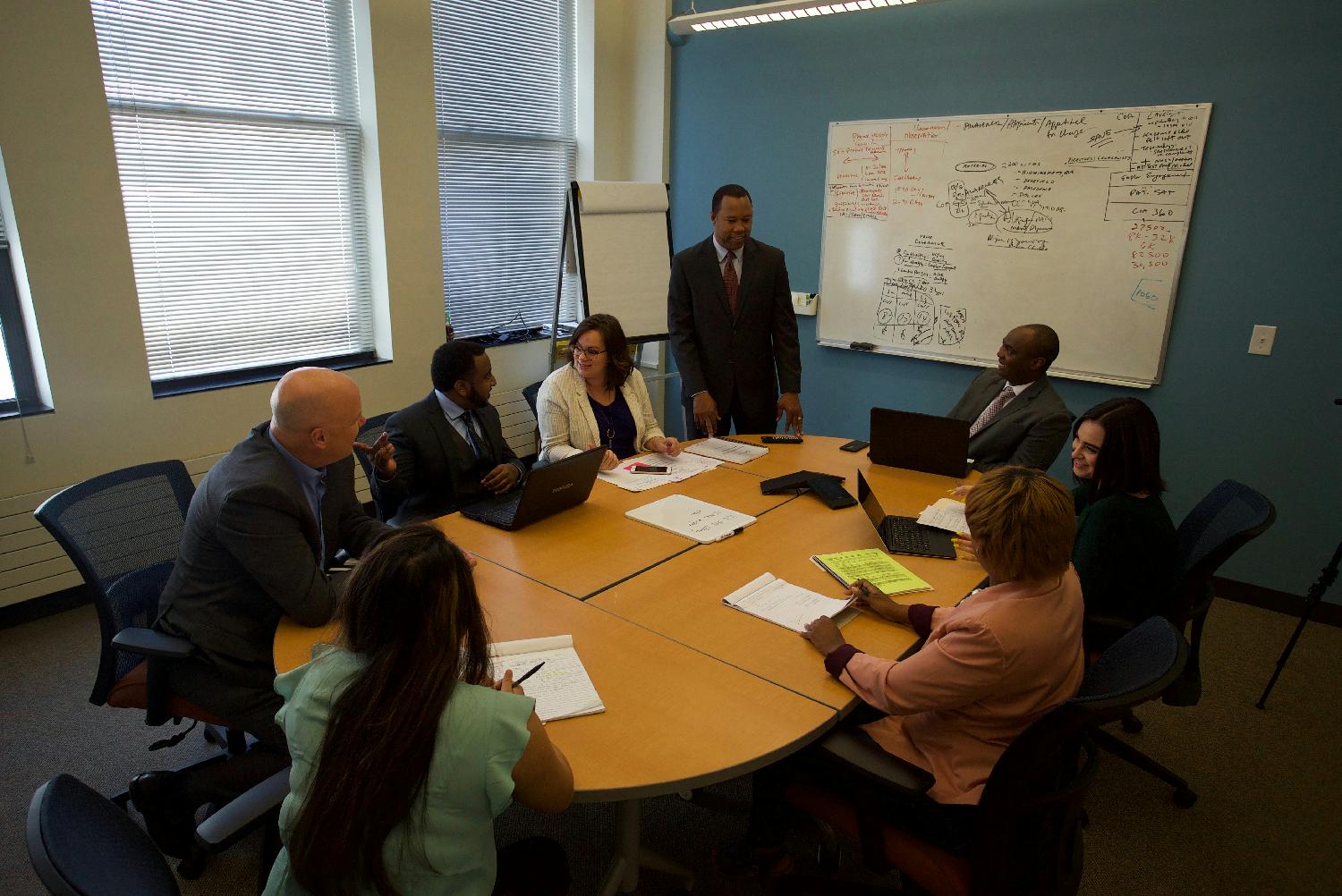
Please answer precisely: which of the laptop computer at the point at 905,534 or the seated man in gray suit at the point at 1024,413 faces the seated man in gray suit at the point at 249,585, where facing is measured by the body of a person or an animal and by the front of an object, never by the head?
the seated man in gray suit at the point at 1024,413

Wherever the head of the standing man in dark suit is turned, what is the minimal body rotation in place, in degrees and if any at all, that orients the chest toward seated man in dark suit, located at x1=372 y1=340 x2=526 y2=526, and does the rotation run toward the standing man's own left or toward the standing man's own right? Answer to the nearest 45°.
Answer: approximately 45° to the standing man's own right

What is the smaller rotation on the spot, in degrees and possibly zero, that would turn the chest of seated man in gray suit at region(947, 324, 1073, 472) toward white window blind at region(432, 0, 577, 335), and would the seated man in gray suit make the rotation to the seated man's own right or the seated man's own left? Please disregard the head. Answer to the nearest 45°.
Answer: approximately 45° to the seated man's own right

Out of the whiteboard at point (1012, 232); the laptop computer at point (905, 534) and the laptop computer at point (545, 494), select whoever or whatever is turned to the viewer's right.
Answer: the laptop computer at point (905, 534)

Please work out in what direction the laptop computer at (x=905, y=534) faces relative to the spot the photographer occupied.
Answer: facing to the right of the viewer

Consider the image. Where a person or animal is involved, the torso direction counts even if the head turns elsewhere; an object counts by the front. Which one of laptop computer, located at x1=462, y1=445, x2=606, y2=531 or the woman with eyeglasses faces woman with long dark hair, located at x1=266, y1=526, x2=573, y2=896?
the woman with eyeglasses

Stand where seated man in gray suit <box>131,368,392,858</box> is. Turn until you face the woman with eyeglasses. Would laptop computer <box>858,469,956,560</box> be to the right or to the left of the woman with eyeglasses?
right

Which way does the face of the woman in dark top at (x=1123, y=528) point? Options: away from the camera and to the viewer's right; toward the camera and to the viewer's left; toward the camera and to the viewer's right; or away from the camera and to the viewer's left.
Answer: toward the camera and to the viewer's left

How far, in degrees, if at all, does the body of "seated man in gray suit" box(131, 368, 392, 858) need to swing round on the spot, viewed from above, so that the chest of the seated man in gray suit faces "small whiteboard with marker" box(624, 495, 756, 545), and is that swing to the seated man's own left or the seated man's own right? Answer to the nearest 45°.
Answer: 0° — they already face it

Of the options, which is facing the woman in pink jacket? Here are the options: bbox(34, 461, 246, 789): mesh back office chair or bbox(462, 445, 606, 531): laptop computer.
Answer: the mesh back office chair

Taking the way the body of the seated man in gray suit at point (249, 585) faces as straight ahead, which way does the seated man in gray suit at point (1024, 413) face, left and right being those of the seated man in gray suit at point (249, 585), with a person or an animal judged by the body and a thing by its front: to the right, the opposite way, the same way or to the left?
the opposite way

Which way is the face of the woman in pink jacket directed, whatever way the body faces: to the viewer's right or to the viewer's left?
to the viewer's left
